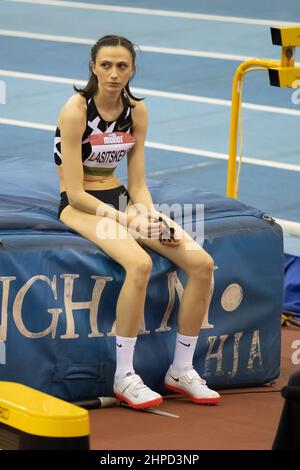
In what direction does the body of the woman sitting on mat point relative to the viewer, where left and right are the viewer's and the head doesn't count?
facing the viewer and to the right of the viewer
